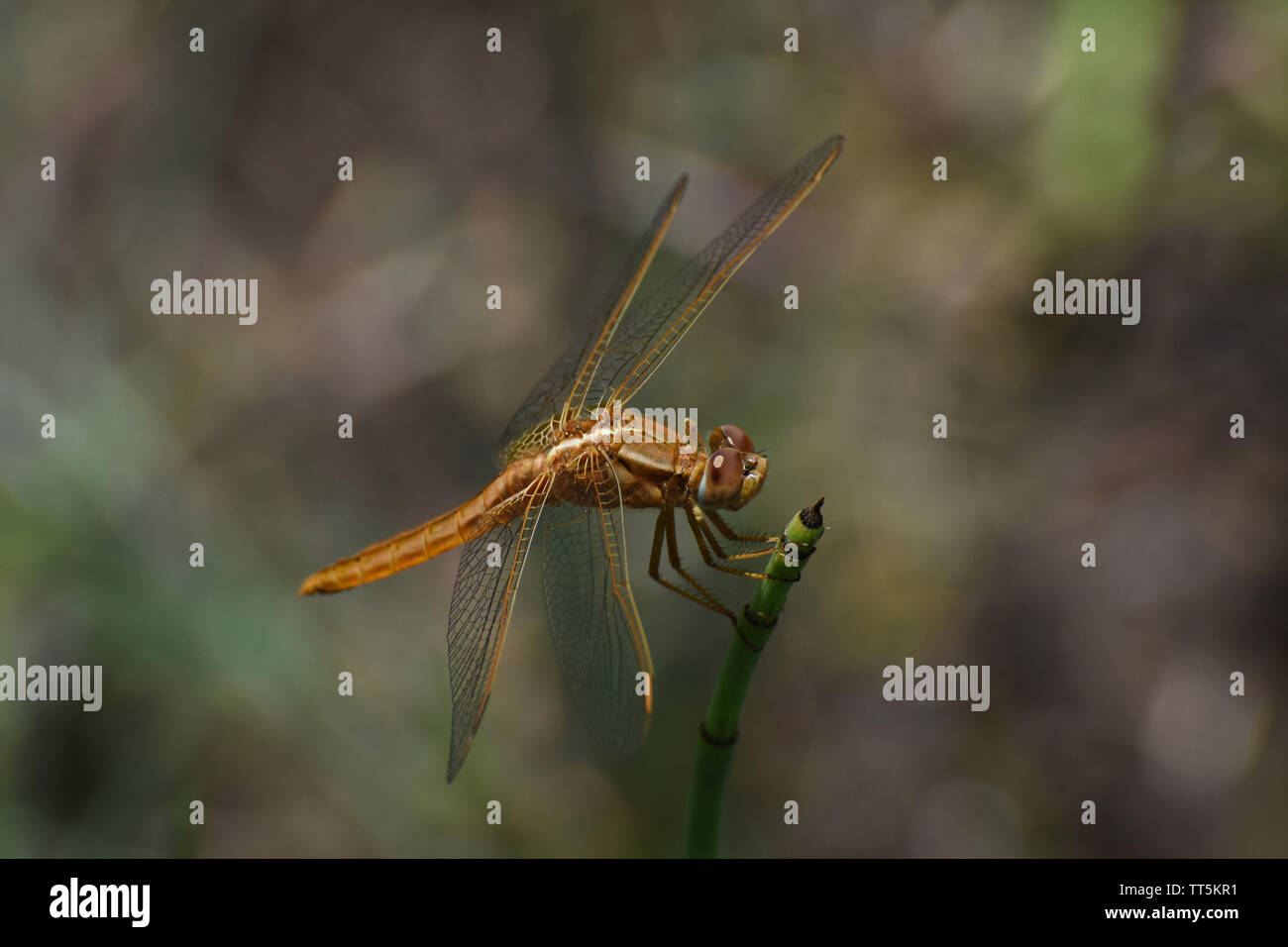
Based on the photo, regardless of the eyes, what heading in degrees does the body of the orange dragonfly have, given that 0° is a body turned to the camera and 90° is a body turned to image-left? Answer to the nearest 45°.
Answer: approximately 270°
